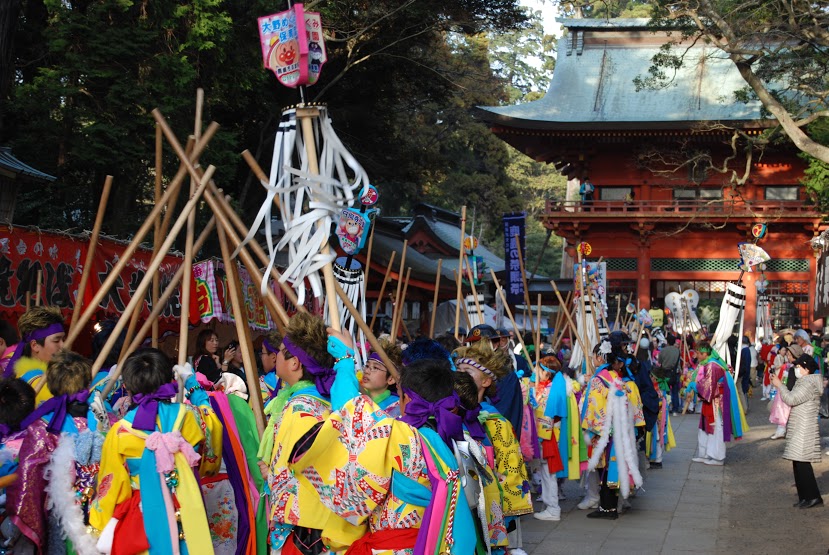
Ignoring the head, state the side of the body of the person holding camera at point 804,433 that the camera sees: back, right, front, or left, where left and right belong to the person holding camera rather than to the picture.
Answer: left

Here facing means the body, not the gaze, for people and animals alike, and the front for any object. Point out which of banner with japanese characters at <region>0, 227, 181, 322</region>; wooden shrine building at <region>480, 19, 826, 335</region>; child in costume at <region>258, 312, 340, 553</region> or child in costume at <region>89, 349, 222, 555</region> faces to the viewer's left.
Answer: child in costume at <region>258, 312, 340, 553</region>

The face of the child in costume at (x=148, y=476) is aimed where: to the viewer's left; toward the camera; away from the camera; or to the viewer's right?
away from the camera

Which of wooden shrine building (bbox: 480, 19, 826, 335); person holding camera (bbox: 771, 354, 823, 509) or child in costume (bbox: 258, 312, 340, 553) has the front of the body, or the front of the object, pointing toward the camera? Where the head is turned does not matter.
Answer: the wooden shrine building

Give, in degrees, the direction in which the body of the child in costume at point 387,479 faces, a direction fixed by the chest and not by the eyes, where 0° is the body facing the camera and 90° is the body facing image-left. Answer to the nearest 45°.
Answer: approximately 135°
